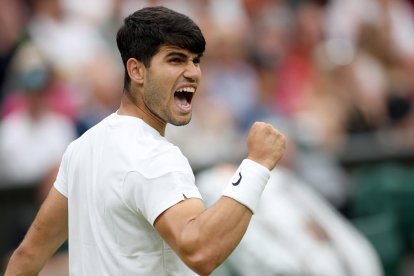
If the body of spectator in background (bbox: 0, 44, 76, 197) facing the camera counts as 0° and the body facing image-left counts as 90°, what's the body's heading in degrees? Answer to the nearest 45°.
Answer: approximately 0°
